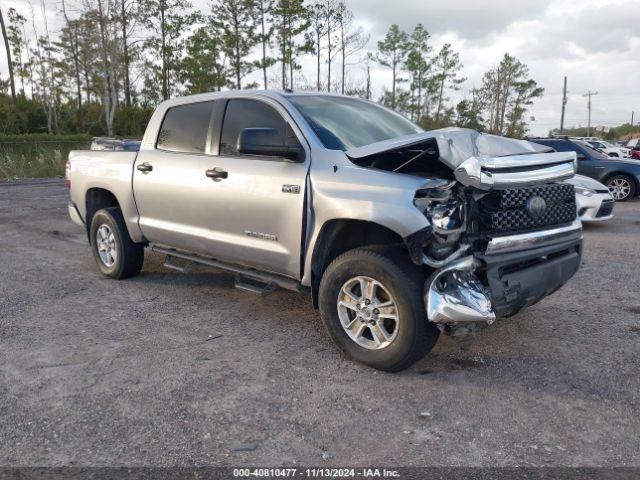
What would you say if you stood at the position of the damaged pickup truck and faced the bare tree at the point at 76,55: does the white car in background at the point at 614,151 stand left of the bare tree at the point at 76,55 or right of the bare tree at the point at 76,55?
right

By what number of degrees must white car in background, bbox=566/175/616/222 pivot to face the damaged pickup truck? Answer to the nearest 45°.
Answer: approximately 45° to its right

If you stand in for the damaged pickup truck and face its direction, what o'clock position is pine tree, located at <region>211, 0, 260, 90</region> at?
The pine tree is roughly at 7 o'clock from the damaged pickup truck.

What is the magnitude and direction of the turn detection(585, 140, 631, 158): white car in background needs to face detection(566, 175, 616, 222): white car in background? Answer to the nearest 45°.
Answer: approximately 45° to its right

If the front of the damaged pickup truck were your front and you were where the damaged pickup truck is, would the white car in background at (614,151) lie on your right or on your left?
on your left

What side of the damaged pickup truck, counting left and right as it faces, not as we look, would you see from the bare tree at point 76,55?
back

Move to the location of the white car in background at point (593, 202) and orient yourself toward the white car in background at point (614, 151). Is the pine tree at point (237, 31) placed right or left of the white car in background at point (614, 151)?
left

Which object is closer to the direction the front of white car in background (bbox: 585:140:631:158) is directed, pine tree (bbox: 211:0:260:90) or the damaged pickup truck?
the damaged pickup truck

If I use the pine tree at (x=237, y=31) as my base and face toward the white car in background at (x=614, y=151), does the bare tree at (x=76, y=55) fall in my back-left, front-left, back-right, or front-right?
back-right
